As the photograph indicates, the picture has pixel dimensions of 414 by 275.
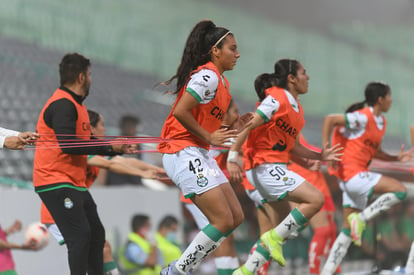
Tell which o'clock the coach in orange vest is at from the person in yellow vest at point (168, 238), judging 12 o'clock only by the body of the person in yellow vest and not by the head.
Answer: The coach in orange vest is roughly at 2 o'clock from the person in yellow vest.

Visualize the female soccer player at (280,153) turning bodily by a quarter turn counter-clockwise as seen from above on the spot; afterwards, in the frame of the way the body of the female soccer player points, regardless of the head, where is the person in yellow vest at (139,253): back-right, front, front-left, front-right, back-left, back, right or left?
front-left

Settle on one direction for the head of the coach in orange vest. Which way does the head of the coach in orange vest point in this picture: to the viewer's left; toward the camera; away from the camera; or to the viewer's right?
to the viewer's right

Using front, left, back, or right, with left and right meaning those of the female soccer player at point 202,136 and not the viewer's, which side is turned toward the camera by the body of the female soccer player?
right

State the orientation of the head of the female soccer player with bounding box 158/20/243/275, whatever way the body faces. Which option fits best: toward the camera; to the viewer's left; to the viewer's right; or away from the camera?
to the viewer's right

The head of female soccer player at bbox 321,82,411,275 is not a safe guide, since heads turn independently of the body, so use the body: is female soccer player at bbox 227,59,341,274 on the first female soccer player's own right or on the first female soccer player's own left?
on the first female soccer player's own right

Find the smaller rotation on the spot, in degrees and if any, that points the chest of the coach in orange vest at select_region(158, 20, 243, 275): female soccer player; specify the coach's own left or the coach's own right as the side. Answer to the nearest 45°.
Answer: approximately 45° to the coach's own right

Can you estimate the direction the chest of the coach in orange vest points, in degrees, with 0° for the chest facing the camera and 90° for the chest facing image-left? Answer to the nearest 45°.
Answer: approximately 270°

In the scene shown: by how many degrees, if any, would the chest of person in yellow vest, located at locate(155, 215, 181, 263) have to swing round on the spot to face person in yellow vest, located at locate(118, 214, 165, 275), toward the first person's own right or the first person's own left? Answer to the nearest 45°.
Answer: approximately 90° to the first person's own right

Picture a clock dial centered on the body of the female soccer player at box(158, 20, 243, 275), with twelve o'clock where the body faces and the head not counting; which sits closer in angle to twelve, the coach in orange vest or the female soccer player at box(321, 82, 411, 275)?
the female soccer player

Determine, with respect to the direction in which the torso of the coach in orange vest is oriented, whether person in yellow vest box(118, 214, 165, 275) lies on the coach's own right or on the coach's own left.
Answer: on the coach's own left

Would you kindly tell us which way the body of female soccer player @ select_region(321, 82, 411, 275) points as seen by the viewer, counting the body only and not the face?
to the viewer's right

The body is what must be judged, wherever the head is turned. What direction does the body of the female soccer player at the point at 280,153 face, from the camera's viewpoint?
to the viewer's right

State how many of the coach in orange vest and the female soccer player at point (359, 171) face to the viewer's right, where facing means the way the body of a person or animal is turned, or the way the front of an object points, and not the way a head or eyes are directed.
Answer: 2
